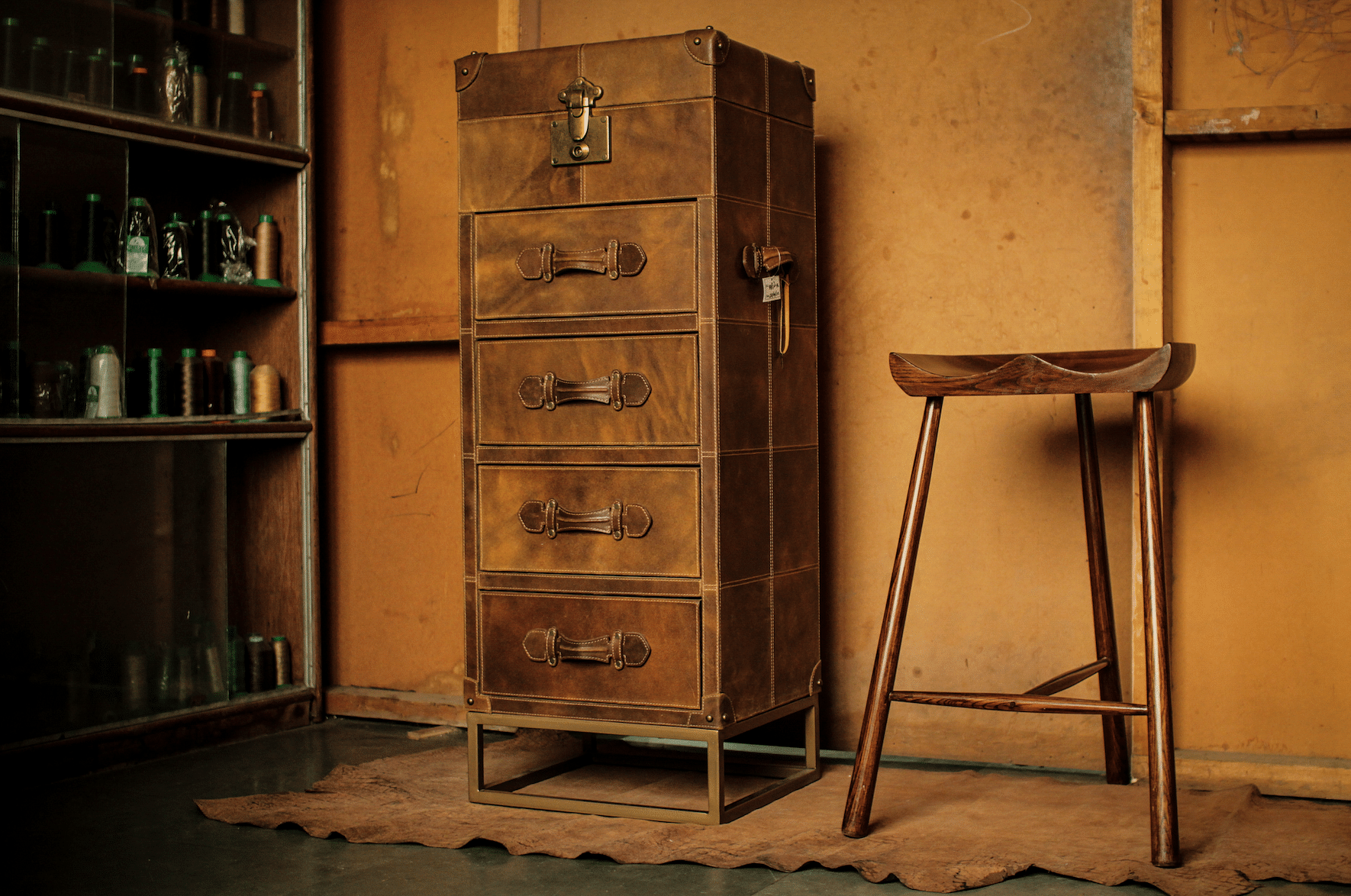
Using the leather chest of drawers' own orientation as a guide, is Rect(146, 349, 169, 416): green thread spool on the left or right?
on its right

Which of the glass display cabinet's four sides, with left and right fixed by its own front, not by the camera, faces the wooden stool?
front

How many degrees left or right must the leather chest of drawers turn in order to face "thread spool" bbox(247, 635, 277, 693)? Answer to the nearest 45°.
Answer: approximately 90° to its right

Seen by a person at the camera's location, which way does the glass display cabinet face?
facing the viewer and to the right of the viewer

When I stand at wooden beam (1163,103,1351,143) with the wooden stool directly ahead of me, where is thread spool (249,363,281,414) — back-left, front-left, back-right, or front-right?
front-right

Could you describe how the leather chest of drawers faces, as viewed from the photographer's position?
facing the viewer and to the left of the viewer

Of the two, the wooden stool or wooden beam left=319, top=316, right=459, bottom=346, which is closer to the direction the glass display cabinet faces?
the wooden stool

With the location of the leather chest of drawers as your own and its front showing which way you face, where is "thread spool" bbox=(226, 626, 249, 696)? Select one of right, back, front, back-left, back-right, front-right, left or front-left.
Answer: right

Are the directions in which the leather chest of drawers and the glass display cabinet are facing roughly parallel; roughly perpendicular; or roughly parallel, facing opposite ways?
roughly perpendicular

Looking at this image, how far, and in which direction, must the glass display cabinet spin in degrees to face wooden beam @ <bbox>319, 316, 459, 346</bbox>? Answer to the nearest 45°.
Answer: approximately 45° to its left

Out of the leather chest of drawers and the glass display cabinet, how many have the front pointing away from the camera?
0
